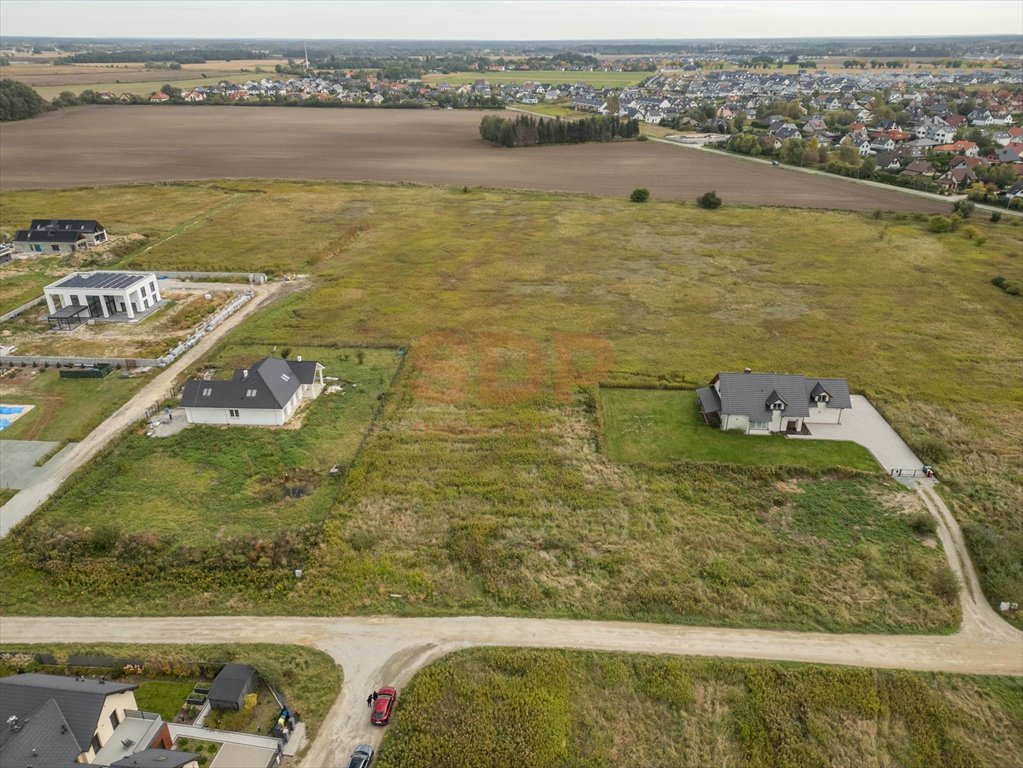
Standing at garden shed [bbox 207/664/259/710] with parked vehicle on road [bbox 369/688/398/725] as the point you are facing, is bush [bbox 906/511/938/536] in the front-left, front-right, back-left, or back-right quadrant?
front-left

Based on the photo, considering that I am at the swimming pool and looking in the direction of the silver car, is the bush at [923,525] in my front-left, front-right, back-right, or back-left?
front-left

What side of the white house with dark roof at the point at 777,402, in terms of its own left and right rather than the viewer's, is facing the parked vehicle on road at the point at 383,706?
front

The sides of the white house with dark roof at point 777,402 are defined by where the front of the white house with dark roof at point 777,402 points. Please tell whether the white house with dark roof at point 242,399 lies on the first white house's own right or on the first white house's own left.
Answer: on the first white house's own right

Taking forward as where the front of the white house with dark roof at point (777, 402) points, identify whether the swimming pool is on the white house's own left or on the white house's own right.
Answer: on the white house's own right

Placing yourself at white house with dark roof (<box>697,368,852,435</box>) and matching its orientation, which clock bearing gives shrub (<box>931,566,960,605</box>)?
The shrub is roughly at 11 o'clock from the white house with dark roof.

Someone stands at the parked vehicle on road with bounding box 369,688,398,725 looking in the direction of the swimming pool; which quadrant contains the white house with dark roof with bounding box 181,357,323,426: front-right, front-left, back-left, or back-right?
front-right

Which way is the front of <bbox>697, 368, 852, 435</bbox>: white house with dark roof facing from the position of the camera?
facing the viewer

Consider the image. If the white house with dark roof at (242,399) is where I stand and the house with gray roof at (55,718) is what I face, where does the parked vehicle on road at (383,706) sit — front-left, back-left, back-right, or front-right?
front-left

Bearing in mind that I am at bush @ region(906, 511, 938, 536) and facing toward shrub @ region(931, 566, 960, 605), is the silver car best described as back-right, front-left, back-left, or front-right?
front-right

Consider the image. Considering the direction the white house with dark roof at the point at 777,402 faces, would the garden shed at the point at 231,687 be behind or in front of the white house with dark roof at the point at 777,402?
in front

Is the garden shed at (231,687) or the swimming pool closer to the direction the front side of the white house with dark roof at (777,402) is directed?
the garden shed

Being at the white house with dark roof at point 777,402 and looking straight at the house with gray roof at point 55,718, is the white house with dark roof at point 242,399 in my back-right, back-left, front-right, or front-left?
front-right

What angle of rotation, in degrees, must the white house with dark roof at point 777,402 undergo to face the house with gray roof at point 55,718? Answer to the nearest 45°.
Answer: approximately 45° to its right

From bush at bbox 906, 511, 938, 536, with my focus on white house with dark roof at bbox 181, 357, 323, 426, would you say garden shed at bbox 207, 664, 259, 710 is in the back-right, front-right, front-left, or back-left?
front-left
